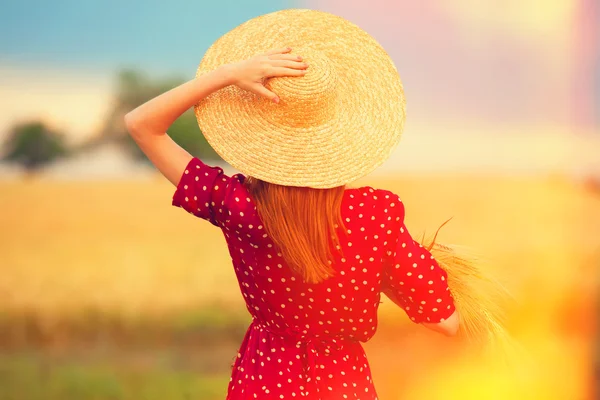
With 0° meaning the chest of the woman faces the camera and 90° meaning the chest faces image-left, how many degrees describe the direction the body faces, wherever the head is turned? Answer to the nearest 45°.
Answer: approximately 180°

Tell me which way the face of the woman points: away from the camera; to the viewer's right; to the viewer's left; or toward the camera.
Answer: away from the camera

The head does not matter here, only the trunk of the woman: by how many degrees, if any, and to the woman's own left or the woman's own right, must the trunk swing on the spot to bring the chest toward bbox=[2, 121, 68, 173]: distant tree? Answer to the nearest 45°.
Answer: approximately 45° to the woman's own left

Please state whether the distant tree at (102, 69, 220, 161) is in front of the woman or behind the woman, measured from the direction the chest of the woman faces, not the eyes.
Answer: in front
